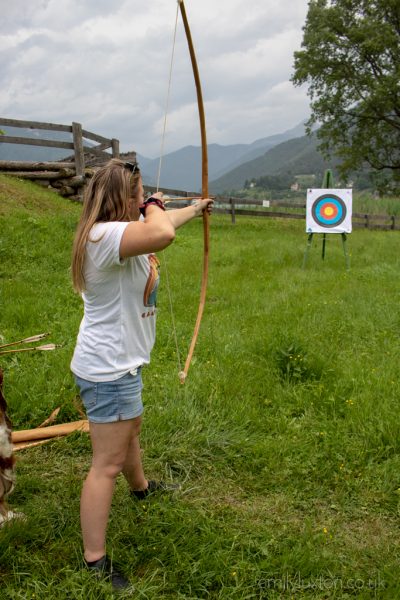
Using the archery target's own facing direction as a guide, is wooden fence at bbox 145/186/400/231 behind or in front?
behind

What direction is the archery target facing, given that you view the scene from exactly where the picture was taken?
facing the viewer

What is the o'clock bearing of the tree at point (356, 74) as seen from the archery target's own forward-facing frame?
The tree is roughly at 6 o'clock from the archery target.

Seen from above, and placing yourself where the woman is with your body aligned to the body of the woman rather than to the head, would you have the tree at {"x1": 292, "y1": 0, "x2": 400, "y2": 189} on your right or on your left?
on your left

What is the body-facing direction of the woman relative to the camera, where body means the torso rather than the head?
to the viewer's right
